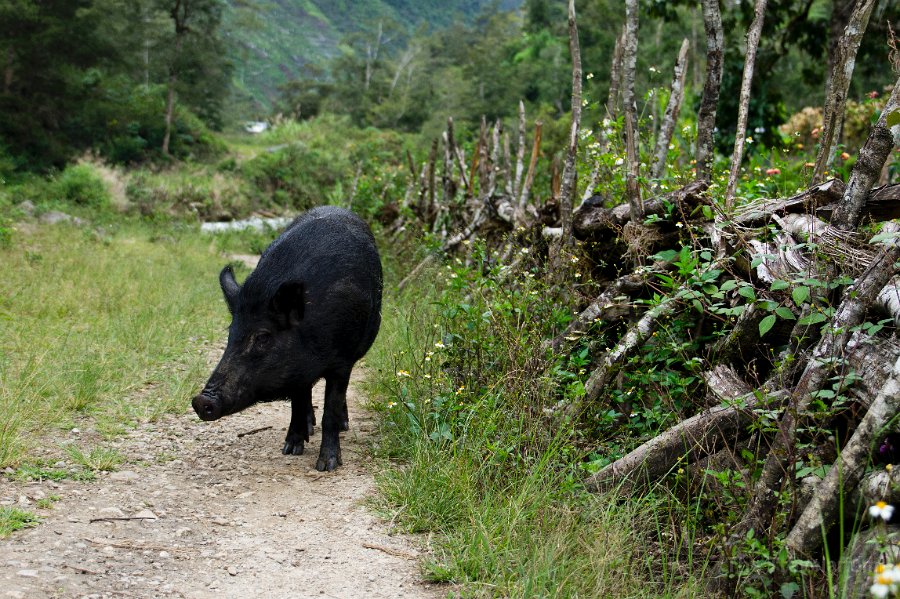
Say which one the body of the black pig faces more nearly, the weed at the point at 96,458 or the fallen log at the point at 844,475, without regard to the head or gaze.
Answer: the weed

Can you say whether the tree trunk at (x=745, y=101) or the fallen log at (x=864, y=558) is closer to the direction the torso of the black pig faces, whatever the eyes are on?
the fallen log

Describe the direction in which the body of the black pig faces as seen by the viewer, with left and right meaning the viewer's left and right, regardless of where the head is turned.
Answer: facing the viewer and to the left of the viewer

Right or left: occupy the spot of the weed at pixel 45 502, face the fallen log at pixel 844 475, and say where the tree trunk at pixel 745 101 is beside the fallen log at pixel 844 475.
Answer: left

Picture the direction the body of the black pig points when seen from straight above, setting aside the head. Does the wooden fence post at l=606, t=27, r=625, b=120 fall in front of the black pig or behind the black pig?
behind

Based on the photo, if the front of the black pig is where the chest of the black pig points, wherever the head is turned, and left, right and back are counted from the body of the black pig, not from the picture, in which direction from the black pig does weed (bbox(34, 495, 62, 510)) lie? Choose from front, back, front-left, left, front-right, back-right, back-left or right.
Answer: front

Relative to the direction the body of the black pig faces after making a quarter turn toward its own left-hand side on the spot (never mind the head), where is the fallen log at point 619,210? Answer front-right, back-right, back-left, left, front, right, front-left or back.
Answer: front-left

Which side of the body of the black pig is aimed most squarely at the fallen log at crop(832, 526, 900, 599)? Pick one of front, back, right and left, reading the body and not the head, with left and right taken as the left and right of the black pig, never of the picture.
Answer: left

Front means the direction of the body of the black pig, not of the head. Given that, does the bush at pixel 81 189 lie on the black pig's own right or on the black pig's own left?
on the black pig's own right

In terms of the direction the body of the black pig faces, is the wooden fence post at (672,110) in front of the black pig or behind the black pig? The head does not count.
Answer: behind

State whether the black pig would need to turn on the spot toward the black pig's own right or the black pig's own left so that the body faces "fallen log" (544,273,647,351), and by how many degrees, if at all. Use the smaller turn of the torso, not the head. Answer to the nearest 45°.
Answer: approximately 135° to the black pig's own left

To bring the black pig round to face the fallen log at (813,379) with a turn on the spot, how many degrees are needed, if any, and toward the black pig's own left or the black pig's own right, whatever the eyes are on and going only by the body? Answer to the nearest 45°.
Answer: approximately 90° to the black pig's own left

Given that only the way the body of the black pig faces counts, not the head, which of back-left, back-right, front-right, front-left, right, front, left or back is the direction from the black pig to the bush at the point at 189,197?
back-right

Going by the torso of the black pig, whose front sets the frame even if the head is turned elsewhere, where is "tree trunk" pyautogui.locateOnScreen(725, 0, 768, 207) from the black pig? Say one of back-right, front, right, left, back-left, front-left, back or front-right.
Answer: back-left
